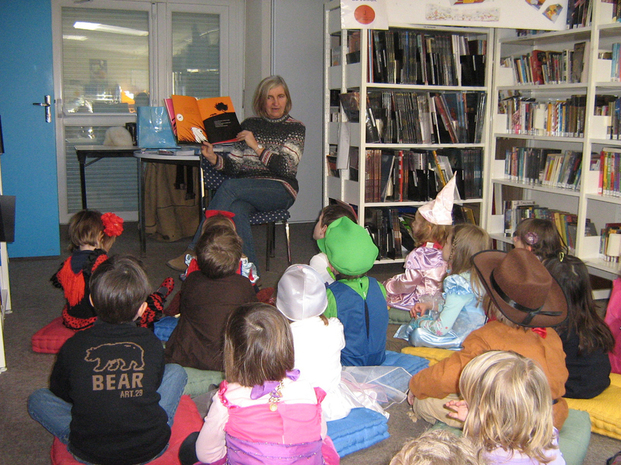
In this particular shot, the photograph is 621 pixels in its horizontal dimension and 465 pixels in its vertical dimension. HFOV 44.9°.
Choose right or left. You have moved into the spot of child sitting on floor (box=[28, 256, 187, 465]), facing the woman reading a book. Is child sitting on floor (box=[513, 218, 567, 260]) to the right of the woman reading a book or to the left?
right

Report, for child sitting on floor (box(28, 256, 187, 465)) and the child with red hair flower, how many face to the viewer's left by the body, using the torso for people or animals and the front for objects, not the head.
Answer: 0

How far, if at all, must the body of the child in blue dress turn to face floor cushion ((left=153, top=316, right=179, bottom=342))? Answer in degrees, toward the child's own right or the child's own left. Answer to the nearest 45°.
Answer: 0° — they already face it

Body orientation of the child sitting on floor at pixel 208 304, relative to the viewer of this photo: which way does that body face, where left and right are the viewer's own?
facing away from the viewer

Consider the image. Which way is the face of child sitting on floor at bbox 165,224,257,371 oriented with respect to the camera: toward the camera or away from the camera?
away from the camera

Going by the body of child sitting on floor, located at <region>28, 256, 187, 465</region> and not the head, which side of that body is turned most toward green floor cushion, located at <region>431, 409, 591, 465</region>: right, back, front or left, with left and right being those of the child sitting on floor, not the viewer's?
right

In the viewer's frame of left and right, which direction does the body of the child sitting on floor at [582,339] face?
facing away from the viewer and to the left of the viewer

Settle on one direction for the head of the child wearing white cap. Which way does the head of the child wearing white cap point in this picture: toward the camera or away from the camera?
away from the camera

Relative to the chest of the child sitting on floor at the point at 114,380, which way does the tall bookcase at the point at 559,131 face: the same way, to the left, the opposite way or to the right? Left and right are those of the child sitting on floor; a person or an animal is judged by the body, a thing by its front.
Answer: to the left

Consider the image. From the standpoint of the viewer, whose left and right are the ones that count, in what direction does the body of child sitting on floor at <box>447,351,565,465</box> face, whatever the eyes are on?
facing away from the viewer and to the left of the viewer

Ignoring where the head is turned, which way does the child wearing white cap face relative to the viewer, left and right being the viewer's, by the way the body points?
facing away from the viewer

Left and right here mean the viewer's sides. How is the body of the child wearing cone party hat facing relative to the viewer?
facing away from the viewer and to the left of the viewer

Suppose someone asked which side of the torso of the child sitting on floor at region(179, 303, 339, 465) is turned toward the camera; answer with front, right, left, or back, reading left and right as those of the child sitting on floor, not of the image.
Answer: back

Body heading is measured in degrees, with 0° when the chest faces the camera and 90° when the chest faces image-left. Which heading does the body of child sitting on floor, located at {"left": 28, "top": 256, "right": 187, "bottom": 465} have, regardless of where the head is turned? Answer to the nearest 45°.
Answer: approximately 180°
